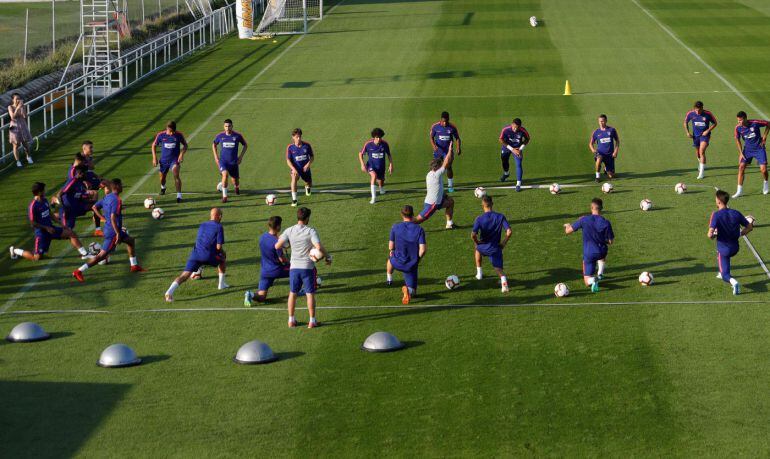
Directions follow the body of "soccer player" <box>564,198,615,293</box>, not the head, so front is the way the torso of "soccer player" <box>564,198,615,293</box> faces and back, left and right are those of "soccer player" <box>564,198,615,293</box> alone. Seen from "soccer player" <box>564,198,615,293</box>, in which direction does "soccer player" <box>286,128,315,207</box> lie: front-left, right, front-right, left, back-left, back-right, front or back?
front-left

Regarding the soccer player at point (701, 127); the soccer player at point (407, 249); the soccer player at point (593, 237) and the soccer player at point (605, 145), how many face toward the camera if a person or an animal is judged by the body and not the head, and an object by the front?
2

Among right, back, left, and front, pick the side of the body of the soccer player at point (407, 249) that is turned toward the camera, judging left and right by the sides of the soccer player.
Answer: back

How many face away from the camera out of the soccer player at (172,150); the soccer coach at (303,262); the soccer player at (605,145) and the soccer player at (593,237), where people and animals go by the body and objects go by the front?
2

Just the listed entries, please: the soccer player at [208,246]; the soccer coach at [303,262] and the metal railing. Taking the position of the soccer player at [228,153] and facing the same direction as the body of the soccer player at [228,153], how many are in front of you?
2

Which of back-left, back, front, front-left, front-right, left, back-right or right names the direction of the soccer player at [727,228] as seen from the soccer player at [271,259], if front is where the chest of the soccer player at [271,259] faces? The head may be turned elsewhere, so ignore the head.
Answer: front-right

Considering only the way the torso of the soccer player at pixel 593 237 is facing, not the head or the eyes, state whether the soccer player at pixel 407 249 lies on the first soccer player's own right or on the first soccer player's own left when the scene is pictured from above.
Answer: on the first soccer player's own left

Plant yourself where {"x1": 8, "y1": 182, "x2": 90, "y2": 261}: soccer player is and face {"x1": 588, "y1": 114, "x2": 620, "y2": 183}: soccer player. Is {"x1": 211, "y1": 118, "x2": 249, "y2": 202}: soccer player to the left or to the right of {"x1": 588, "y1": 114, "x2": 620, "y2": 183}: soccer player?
left

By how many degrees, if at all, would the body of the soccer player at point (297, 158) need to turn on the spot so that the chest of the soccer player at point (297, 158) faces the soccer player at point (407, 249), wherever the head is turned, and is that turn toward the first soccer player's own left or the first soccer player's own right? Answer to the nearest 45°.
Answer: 0° — they already face them

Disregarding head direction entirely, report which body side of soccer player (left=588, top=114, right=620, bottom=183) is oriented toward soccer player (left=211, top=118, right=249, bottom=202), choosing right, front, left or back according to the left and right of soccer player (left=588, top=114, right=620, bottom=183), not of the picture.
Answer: right

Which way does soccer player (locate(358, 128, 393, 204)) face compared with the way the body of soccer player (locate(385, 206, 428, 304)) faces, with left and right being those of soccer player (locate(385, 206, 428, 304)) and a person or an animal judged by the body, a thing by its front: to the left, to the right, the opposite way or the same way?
the opposite way

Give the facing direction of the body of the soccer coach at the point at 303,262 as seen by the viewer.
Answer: away from the camera

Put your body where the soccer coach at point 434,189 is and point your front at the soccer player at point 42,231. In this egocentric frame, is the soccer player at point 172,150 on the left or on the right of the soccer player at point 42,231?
right

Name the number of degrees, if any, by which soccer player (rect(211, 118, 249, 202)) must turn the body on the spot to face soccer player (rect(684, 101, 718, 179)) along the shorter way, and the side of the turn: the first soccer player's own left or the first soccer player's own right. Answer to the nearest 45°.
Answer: approximately 90° to the first soccer player's own left

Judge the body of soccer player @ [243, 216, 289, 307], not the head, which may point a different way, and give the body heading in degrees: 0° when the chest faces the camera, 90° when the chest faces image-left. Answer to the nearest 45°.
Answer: approximately 225°
